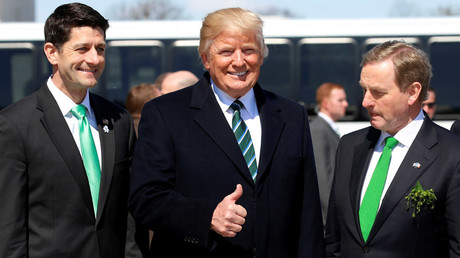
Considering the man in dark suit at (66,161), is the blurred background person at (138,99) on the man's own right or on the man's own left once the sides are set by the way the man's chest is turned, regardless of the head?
on the man's own left

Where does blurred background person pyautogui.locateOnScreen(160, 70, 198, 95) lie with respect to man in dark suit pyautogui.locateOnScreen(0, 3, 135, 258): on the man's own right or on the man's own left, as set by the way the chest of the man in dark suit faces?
on the man's own left

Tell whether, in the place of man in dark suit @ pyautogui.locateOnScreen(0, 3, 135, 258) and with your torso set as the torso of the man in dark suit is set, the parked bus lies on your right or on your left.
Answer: on your left

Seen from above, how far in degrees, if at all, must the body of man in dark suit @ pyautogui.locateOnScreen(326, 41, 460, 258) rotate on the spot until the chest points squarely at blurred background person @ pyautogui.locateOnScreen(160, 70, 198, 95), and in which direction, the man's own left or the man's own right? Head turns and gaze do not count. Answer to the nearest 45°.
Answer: approximately 90° to the man's own right

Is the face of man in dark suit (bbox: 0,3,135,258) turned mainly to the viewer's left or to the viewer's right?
to the viewer's right

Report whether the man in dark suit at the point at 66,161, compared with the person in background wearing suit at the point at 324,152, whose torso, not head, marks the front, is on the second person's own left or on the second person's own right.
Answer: on the second person's own right
